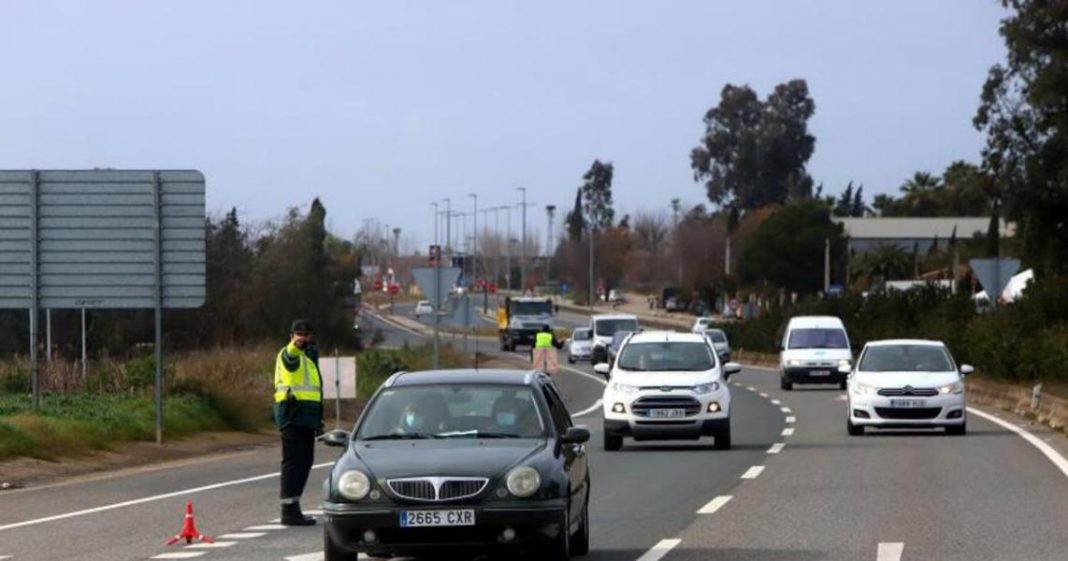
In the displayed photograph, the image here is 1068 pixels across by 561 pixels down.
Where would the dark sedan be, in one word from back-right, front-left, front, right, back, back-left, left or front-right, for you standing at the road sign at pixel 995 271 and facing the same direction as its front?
back

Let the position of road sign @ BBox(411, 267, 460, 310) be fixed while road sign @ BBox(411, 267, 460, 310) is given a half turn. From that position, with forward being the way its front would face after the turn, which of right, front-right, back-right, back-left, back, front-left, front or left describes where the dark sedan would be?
front

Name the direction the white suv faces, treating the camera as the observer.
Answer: facing the viewer

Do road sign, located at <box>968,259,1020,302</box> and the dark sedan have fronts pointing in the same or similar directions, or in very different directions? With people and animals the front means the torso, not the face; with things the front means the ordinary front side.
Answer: very different directions

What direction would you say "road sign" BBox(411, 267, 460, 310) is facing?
away from the camera

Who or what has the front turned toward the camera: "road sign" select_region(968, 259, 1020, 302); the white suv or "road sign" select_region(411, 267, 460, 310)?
the white suv

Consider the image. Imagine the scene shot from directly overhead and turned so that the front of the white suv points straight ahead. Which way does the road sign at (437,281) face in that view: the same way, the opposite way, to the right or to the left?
the opposite way

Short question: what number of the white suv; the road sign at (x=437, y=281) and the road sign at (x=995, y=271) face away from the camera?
2

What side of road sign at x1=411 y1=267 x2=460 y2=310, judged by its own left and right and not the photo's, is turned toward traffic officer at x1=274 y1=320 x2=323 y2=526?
back

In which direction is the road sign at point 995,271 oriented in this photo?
away from the camera

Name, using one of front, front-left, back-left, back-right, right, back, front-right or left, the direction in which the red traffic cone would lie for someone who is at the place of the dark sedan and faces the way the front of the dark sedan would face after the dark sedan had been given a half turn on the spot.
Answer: front-left

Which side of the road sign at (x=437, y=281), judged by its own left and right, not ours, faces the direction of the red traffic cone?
back
